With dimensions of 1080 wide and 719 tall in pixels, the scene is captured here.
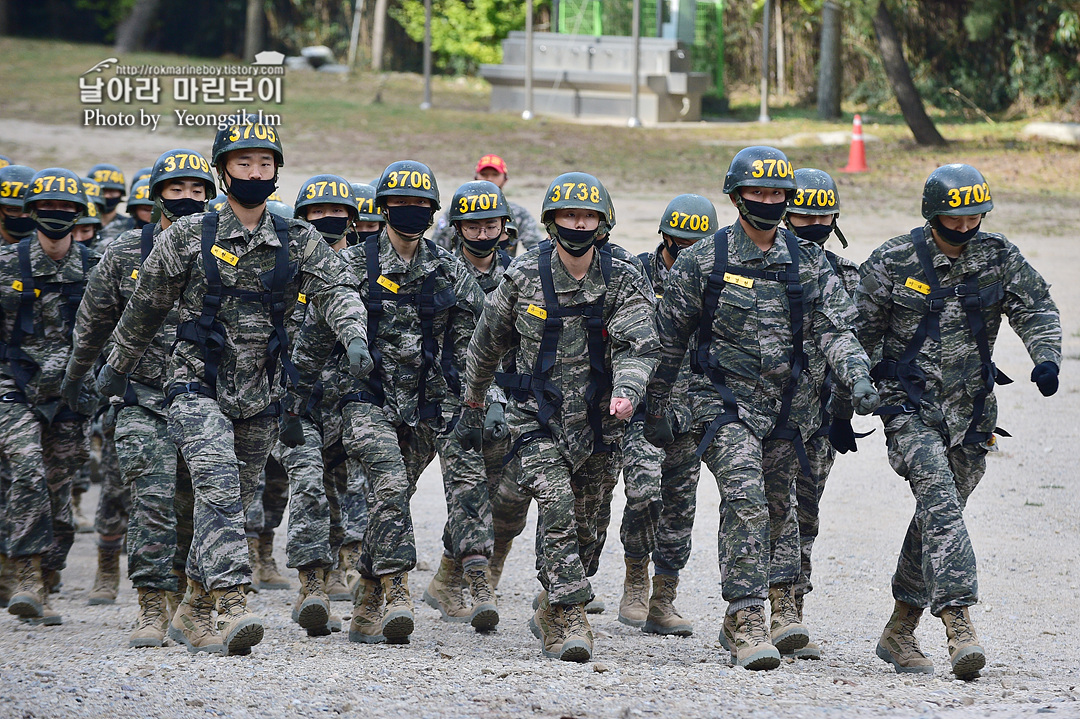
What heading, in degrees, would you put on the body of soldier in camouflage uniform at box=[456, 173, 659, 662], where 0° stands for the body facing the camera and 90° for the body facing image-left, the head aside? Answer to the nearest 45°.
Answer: approximately 0°

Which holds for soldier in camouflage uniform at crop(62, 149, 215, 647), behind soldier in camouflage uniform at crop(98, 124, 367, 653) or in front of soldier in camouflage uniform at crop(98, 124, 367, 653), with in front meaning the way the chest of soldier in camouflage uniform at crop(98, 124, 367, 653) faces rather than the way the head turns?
behind

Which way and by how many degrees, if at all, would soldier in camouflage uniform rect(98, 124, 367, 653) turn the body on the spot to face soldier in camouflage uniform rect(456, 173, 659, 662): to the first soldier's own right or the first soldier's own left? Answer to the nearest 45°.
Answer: approximately 90° to the first soldier's own left

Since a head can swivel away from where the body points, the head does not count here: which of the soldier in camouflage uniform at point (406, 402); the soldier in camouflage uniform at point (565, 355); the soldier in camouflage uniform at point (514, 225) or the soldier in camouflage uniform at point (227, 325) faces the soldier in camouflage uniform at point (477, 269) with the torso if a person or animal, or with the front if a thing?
the soldier in camouflage uniform at point (514, 225)

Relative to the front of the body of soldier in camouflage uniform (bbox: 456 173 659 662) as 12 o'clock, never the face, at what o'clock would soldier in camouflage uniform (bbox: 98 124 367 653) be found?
soldier in camouflage uniform (bbox: 98 124 367 653) is roughly at 3 o'clock from soldier in camouflage uniform (bbox: 456 173 659 662).
